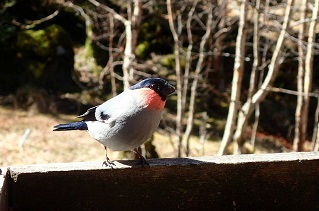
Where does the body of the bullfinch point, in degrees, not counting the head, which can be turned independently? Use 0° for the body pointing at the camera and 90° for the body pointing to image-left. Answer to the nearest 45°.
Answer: approximately 270°

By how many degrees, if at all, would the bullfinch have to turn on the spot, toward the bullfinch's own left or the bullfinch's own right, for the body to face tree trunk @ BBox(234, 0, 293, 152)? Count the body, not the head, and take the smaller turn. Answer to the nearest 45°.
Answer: approximately 45° to the bullfinch's own left

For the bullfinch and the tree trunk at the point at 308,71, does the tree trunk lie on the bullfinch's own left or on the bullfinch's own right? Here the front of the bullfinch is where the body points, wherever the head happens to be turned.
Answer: on the bullfinch's own left
